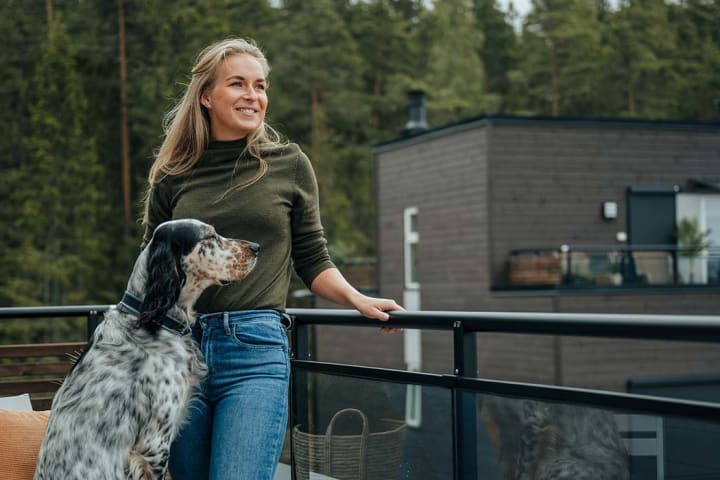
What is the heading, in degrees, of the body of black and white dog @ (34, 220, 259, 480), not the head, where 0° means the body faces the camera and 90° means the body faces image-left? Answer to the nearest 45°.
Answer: approximately 270°

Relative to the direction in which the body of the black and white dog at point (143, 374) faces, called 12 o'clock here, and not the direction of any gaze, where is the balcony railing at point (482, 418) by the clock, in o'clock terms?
The balcony railing is roughly at 12 o'clock from the black and white dog.

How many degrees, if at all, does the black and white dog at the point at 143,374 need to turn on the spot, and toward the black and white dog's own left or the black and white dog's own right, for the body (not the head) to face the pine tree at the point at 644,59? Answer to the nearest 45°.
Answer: approximately 45° to the black and white dog's own left

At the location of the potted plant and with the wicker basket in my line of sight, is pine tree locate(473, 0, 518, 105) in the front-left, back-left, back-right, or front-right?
back-right

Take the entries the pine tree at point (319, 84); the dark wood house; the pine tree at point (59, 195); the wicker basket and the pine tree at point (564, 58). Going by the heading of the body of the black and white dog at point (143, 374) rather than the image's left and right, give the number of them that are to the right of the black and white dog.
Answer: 0

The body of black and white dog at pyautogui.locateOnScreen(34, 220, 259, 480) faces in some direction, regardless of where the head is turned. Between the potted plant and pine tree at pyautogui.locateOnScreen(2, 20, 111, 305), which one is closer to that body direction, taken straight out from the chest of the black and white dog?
the potted plant

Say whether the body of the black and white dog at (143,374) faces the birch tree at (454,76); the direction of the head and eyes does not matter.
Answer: no

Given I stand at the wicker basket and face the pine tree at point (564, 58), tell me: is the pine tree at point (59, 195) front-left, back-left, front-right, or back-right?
front-left

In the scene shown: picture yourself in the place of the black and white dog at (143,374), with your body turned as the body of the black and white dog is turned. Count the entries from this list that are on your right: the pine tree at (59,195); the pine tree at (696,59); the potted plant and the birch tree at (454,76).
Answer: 0

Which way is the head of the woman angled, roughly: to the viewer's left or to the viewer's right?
to the viewer's right

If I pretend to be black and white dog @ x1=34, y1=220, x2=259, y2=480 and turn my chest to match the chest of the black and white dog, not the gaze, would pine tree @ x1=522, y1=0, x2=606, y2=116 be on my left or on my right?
on my left

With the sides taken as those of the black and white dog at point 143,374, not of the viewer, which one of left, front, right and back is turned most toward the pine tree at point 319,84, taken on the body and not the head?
left
